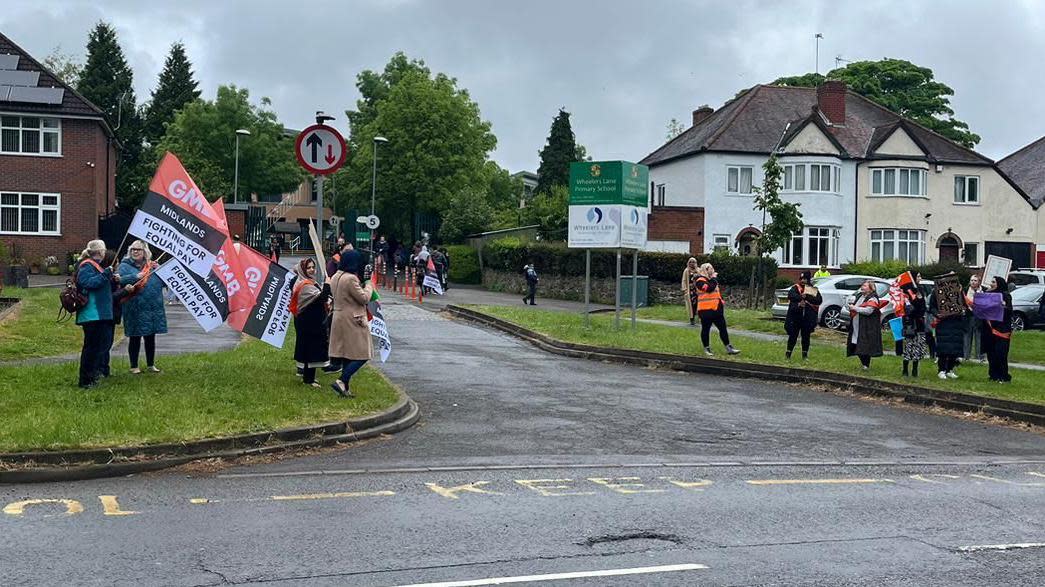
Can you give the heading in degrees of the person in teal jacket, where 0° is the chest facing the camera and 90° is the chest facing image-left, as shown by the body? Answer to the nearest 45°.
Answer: approximately 270°

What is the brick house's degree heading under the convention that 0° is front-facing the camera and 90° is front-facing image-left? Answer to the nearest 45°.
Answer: approximately 0°

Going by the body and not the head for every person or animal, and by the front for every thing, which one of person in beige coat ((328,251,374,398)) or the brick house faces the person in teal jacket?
the brick house

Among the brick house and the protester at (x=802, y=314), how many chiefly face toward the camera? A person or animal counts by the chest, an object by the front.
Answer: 2

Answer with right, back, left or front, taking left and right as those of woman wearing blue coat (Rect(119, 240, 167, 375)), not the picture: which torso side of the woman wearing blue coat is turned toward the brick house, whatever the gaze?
back
